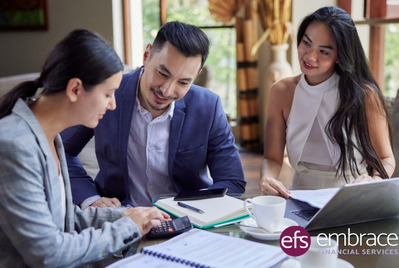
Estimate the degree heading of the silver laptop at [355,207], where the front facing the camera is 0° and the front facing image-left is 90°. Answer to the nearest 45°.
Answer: approximately 135°

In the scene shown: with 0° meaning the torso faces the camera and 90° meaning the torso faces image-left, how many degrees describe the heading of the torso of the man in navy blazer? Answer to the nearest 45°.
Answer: approximately 0°

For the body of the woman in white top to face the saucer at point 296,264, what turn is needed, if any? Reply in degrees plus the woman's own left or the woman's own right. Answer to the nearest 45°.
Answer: approximately 45° to the woman's own left

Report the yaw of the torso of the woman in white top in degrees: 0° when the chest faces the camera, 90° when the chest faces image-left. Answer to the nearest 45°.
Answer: approximately 45°

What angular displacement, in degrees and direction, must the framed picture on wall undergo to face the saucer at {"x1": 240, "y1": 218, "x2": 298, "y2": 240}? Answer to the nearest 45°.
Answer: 0° — it already faces it

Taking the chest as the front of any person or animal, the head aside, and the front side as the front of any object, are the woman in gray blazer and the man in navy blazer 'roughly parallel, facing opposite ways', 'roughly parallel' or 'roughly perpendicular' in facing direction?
roughly perpendicular

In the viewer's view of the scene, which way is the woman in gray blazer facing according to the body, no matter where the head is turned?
to the viewer's right

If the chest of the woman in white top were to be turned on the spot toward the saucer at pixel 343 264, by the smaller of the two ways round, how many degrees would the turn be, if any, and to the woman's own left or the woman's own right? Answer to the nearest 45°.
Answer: approximately 45° to the woman's own left

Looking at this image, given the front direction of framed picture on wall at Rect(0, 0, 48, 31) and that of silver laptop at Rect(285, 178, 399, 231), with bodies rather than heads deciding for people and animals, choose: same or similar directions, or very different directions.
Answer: very different directions

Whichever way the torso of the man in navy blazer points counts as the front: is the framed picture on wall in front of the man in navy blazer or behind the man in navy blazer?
behind
